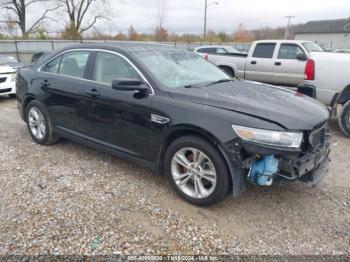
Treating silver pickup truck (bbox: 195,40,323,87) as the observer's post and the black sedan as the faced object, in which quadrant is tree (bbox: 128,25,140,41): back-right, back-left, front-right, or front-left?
back-right

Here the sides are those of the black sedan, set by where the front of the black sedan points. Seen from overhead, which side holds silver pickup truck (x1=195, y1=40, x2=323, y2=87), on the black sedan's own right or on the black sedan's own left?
on the black sedan's own left

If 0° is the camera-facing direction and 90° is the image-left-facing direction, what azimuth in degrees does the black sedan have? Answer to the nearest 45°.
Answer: approximately 315°

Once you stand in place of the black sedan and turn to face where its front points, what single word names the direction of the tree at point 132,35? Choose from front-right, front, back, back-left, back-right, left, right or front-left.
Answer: back-left

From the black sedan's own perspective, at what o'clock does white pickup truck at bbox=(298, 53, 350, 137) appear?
The white pickup truck is roughly at 9 o'clock from the black sedan.
